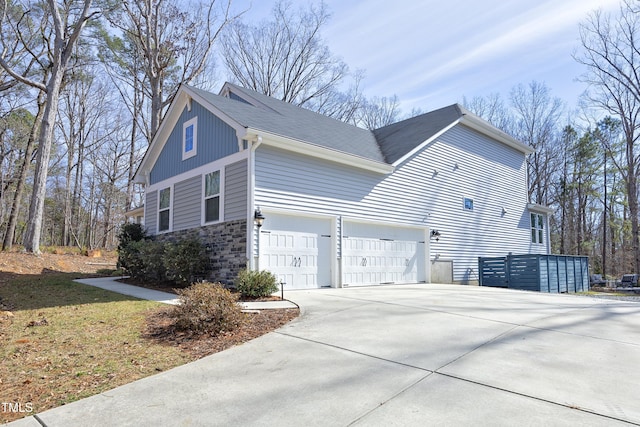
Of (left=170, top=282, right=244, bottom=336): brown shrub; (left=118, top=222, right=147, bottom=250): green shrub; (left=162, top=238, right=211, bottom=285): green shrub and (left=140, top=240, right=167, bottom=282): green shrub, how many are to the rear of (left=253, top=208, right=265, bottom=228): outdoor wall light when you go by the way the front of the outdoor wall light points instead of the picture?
3

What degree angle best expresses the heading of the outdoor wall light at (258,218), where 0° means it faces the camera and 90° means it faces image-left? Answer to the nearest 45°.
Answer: approximately 315°

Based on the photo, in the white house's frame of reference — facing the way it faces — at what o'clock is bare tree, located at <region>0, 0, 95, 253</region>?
The bare tree is roughly at 2 o'clock from the white house.

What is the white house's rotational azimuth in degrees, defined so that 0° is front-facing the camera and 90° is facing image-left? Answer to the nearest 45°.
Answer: approximately 45°

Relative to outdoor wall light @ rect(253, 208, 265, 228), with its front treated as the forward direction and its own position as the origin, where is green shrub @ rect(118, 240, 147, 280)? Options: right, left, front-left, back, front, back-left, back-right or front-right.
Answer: back

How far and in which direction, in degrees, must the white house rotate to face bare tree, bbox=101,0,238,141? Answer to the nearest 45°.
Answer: approximately 90° to its right

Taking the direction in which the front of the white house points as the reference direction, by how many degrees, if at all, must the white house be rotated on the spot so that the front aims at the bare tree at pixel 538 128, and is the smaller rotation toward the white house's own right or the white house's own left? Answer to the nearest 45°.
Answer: approximately 180°

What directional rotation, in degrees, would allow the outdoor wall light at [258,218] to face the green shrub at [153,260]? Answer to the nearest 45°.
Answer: approximately 180°

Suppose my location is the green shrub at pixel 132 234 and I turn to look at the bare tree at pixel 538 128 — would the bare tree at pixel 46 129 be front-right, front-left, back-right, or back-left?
back-left

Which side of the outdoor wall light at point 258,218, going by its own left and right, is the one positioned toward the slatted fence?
left

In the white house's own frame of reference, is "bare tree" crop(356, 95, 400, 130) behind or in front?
behind
